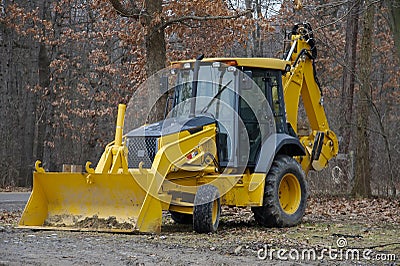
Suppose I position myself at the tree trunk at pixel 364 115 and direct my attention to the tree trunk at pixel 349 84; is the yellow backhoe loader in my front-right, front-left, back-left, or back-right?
back-left

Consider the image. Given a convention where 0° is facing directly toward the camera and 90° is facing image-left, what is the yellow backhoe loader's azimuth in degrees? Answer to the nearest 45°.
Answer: approximately 45°

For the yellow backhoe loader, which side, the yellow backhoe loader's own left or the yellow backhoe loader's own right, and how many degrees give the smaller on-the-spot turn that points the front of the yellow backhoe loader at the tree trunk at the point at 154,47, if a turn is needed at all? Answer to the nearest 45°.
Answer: approximately 135° to the yellow backhoe loader's own right

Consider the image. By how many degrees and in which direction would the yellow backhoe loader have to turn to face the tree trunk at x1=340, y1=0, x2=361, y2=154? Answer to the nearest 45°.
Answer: approximately 180°
